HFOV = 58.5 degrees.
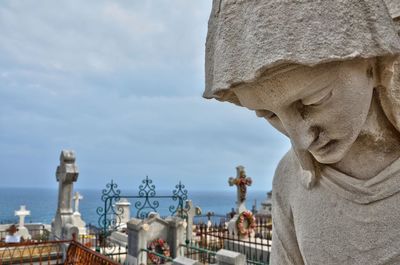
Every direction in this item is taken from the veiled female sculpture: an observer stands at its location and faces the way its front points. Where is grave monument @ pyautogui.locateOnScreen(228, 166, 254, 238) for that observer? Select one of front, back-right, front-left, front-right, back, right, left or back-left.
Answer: back-right

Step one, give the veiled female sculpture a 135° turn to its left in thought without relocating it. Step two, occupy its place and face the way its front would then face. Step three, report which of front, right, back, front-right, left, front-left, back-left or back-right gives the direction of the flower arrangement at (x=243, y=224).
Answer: left

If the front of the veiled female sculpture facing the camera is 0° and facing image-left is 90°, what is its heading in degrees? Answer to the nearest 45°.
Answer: approximately 45°

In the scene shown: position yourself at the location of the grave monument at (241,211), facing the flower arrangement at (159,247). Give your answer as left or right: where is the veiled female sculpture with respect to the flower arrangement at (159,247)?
left

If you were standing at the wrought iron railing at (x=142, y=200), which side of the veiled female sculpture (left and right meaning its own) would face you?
right

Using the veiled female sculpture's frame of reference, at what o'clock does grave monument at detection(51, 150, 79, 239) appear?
The grave monument is roughly at 3 o'clock from the veiled female sculpture.

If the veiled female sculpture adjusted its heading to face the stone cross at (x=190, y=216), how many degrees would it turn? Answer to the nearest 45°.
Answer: approximately 135° to its right

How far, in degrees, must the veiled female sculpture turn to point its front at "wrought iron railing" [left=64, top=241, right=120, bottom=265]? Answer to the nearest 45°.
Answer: approximately 90° to its right

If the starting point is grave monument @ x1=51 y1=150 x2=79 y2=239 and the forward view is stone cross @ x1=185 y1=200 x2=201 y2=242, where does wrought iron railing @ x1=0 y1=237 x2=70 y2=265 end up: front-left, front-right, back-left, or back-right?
back-right

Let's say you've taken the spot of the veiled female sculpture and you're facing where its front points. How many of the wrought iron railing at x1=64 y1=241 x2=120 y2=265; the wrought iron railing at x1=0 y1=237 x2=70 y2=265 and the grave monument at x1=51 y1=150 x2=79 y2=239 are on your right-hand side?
3
